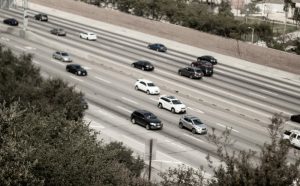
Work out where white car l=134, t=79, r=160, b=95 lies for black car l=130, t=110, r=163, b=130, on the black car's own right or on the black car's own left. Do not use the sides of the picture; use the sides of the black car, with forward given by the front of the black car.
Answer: on the black car's own left

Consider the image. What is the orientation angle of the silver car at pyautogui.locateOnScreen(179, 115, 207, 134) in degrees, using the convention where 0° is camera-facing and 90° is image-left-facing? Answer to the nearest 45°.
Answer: approximately 315°

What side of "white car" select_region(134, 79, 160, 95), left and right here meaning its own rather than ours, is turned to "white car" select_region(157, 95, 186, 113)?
front

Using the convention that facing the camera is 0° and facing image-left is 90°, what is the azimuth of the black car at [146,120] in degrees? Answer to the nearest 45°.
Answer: approximately 315°

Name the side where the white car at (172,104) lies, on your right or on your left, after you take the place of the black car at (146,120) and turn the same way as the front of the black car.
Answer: on your left

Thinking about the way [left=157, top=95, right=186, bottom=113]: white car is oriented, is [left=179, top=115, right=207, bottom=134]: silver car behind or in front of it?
in front

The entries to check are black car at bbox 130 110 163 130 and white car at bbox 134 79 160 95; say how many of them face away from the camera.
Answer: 0

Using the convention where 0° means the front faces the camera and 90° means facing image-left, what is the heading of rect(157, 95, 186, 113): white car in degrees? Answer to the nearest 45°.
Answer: approximately 315°

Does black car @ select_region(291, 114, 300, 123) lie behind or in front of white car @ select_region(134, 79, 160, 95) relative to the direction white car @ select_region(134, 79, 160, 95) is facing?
in front

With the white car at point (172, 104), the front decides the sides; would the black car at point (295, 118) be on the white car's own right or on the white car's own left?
on the white car's own left

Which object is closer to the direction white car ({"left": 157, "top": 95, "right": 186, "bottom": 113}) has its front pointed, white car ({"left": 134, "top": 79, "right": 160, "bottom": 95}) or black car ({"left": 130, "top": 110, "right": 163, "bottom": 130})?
the black car

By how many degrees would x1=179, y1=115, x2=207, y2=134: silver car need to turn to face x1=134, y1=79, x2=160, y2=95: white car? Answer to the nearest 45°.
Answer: approximately 180°
